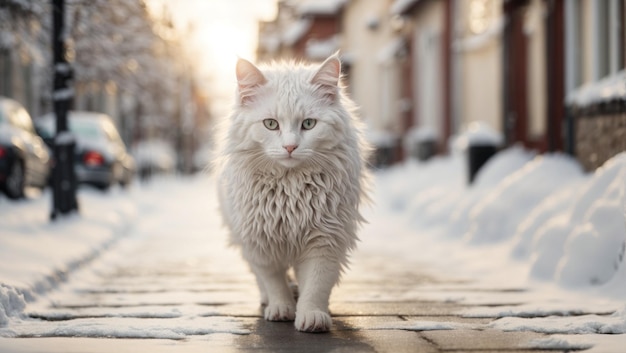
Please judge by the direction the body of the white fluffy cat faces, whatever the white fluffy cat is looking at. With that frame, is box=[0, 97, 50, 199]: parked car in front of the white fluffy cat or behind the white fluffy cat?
behind

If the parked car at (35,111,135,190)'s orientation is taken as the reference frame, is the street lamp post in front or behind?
behind

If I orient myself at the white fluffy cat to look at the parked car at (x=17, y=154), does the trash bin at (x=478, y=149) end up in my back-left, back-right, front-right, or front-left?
front-right

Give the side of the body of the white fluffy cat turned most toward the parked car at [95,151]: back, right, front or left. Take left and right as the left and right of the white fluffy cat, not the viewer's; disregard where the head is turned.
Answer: back

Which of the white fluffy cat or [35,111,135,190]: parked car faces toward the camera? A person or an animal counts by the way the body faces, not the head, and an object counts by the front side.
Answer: the white fluffy cat

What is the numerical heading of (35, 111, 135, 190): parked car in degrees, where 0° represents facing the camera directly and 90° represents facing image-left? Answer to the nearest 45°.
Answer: approximately 225°

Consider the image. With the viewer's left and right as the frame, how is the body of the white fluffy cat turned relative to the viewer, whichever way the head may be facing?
facing the viewer

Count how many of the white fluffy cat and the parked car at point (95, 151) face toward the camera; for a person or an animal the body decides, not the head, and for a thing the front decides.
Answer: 1

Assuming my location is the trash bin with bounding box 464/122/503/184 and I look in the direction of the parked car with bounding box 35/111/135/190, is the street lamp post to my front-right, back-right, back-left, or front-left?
front-left

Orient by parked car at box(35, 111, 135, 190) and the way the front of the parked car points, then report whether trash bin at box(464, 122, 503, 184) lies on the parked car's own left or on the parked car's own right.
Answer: on the parked car's own right

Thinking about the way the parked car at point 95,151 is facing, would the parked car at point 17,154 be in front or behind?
behind
